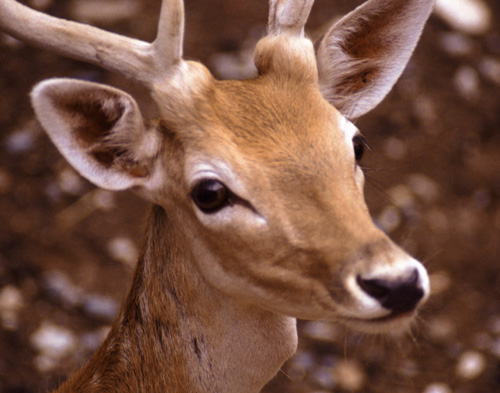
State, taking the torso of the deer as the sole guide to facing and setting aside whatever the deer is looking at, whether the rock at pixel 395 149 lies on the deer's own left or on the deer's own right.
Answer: on the deer's own left

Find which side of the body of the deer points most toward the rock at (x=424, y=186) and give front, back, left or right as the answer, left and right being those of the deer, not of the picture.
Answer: left

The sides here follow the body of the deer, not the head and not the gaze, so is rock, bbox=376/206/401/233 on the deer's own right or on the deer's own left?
on the deer's own left

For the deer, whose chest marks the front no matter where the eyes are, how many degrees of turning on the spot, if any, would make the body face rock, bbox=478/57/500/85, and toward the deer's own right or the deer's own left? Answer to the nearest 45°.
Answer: approximately 90° to the deer's own left

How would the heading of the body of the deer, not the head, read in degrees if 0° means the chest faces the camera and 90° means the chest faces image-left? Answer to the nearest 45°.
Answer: approximately 315°

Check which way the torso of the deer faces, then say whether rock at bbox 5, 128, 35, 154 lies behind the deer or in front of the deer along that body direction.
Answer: behind

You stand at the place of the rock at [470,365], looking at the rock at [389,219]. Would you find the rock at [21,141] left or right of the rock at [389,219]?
left

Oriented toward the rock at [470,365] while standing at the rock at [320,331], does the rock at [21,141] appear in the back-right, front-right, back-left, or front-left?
back-left

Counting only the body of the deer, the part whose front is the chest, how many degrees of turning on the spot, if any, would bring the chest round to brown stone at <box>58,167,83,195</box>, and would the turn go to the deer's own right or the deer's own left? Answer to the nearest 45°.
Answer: approximately 180°
